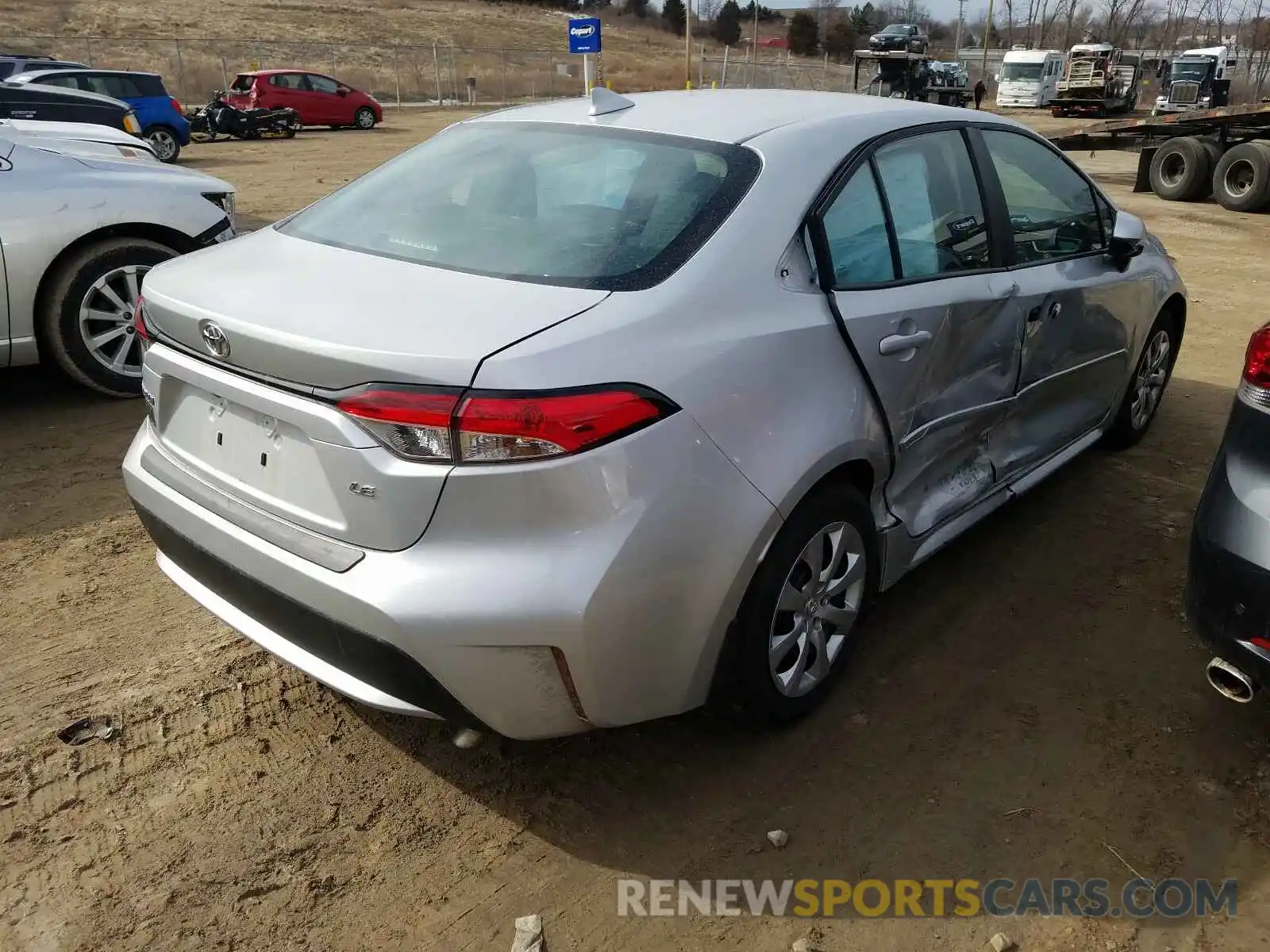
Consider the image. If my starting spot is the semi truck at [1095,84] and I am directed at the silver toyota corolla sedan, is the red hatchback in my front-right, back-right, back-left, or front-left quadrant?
front-right

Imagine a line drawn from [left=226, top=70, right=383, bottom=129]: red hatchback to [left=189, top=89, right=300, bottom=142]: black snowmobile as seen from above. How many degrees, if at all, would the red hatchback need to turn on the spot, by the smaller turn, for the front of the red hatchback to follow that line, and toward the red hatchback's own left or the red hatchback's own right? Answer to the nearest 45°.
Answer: approximately 180°

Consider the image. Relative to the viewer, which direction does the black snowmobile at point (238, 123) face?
to the viewer's left

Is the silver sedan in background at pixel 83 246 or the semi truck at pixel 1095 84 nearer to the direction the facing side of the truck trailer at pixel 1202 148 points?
the silver sedan in background

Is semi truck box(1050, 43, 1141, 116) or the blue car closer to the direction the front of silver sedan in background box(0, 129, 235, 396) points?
the semi truck

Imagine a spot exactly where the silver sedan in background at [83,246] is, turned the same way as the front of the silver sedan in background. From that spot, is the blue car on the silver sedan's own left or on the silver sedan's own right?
on the silver sedan's own left

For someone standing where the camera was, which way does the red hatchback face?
facing away from the viewer and to the right of the viewer

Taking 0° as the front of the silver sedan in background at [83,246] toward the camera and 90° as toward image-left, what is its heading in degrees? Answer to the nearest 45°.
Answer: approximately 270°

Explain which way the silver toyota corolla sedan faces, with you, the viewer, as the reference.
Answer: facing away from the viewer and to the right of the viewer

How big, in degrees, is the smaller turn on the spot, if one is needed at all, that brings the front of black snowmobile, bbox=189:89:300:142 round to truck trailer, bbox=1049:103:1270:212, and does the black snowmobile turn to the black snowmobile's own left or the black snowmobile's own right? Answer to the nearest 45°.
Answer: approximately 135° to the black snowmobile's own left

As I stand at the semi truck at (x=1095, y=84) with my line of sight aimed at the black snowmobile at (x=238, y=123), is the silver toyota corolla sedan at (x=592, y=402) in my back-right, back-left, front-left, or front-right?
front-left

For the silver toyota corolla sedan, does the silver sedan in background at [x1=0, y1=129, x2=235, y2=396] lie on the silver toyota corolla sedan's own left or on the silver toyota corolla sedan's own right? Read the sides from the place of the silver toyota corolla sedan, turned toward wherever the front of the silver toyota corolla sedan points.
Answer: on the silver toyota corolla sedan's own left

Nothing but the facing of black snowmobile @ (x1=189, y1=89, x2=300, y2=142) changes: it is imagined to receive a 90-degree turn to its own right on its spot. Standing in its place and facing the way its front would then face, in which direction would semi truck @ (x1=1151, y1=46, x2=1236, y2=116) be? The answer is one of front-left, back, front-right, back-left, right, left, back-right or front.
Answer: right

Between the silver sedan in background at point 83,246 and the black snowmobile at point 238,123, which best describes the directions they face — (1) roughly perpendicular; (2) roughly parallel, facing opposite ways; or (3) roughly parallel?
roughly parallel, facing opposite ways

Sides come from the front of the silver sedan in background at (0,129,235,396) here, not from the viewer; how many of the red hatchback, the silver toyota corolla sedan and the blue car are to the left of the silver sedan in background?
2

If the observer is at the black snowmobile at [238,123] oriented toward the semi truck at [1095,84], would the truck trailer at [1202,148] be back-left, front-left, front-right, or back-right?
front-right
